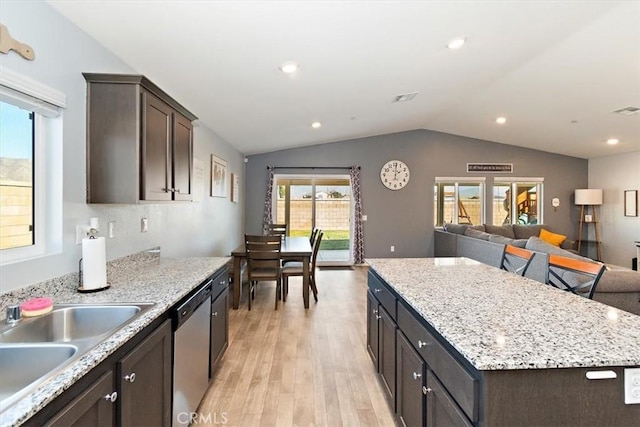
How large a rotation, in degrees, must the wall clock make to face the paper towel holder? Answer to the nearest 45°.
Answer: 0° — it already faces it

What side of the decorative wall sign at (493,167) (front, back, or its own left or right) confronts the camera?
front

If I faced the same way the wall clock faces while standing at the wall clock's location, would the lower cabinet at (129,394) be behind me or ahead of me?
ahead

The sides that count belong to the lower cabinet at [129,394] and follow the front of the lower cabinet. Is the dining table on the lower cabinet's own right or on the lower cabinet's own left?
on the lower cabinet's own left

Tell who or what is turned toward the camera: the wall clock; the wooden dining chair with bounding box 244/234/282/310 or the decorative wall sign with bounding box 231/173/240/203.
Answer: the wall clock

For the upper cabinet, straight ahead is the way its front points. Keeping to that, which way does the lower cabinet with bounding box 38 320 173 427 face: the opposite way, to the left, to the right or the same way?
the same way

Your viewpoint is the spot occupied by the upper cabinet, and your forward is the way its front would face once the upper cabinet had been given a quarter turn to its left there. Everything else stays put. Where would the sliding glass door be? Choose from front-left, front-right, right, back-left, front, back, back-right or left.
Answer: front

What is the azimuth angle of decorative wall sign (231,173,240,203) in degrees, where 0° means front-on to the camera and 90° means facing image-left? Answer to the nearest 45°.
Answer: approximately 270°

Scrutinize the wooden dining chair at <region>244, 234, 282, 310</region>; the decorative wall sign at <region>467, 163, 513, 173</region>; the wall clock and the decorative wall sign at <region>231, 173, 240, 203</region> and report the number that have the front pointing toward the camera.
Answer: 2

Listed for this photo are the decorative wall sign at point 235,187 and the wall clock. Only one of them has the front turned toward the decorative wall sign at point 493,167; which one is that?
the decorative wall sign at point 235,187

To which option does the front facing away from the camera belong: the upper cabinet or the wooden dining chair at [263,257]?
the wooden dining chair

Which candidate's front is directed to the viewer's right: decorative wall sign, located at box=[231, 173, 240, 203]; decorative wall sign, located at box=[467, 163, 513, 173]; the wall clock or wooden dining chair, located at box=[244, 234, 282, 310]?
decorative wall sign, located at box=[231, 173, 240, 203]

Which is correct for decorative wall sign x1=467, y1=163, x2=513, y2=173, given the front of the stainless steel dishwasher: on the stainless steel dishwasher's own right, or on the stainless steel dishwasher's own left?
on the stainless steel dishwasher's own left

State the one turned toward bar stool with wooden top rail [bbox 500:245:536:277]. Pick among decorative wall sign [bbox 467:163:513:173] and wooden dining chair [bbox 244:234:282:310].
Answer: the decorative wall sign

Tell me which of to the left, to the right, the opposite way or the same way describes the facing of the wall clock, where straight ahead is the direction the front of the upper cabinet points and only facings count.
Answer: to the right

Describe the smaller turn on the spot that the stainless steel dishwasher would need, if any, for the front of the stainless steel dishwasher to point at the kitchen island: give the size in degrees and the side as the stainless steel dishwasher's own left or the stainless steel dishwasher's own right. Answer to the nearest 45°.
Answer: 0° — it already faces it

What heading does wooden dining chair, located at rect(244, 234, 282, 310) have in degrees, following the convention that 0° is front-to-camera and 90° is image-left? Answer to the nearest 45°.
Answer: approximately 180°

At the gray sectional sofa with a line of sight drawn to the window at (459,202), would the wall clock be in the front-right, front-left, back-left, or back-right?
front-left

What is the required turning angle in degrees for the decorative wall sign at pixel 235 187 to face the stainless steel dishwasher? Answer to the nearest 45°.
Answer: approximately 90° to its right

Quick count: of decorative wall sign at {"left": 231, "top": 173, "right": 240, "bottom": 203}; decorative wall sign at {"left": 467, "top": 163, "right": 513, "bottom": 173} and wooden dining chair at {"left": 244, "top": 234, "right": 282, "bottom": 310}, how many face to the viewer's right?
1
